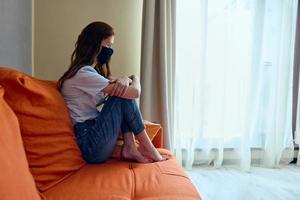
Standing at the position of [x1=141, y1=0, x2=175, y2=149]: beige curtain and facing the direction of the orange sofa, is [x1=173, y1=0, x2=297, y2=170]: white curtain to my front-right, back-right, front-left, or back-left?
back-left

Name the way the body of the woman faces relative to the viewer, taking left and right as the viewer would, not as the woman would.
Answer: facing to the right of the viewer

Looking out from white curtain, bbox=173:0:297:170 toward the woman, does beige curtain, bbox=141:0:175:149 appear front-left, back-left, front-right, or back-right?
front-right

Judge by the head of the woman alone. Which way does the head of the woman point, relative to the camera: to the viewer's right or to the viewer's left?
to the viewer's right
